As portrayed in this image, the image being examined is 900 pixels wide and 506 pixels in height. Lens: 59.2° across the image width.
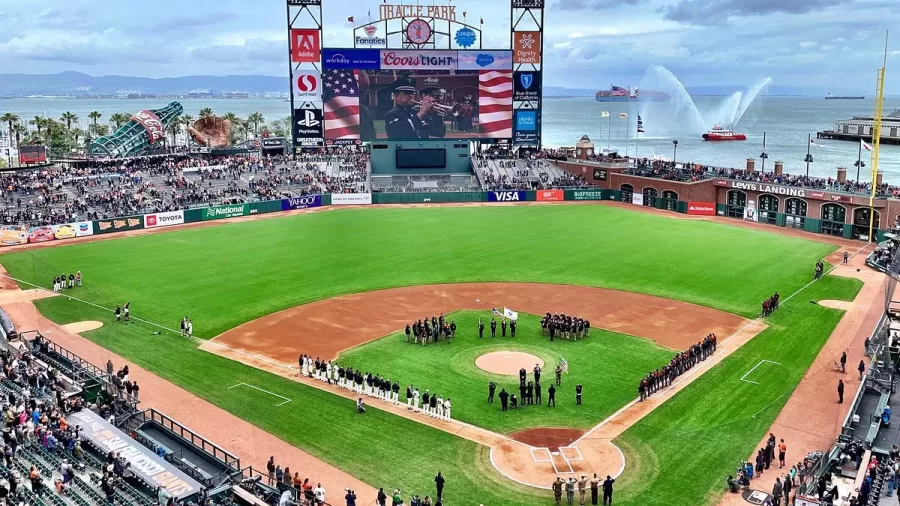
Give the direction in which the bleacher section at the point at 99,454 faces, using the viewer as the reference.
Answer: facing away from the viewer and to the right of the viewer
